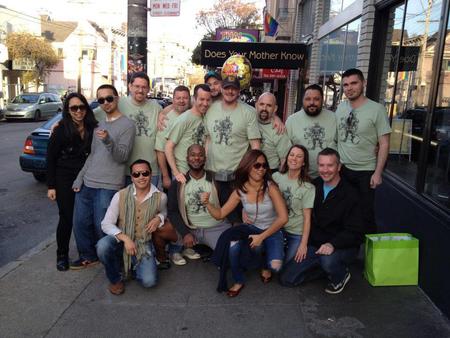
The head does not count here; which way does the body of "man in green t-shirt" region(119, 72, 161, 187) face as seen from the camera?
toward the camera

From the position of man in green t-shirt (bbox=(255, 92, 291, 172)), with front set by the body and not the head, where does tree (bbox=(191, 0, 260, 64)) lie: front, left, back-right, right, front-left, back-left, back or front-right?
back-right

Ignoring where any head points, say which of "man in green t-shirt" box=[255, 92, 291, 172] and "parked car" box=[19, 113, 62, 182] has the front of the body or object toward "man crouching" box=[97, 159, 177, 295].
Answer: the man in green t-shirt

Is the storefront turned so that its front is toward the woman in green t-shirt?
yes

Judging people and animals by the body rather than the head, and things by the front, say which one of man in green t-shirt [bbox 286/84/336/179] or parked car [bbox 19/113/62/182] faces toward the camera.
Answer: the man in green t-shirt

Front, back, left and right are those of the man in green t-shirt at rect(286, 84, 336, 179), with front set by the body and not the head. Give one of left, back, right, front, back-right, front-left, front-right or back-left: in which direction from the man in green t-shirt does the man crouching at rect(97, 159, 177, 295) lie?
front-right

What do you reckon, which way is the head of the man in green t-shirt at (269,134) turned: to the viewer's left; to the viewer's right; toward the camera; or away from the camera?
toward the camera

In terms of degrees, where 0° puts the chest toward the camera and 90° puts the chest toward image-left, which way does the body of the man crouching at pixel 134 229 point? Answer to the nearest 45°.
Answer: approximately 0°

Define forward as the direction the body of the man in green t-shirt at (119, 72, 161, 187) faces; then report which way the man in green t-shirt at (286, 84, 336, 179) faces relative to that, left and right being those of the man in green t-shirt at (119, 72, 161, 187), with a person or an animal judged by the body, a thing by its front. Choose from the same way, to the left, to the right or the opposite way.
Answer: the same way

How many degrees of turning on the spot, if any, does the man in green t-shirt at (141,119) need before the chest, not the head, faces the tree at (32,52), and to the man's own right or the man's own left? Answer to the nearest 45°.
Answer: approximately 180°

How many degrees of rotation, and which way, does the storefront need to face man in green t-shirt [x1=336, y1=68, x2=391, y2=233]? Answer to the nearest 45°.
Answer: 0° — it already faces them

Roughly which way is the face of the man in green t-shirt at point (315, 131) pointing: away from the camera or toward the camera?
toward the camera

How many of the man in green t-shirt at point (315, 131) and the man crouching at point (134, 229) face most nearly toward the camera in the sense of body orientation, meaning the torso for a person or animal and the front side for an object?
2

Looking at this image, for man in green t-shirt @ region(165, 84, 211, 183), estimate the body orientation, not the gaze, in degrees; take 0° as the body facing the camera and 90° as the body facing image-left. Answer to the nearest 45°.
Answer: approximately 315°
